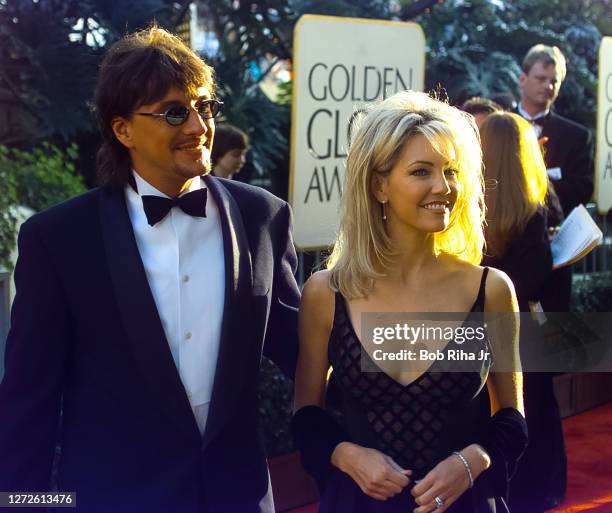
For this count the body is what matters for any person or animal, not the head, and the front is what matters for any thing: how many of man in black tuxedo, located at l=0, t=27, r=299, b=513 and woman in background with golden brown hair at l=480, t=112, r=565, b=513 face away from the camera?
1

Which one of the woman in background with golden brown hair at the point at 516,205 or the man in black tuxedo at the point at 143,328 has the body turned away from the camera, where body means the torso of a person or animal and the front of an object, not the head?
the woman in background with golden brown hair

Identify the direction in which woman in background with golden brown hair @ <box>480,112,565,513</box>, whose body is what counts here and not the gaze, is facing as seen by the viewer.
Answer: away from the camera

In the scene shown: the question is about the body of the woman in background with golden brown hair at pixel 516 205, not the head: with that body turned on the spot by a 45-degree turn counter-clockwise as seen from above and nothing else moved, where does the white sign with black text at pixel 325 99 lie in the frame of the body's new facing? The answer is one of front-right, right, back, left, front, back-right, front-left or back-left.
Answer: front

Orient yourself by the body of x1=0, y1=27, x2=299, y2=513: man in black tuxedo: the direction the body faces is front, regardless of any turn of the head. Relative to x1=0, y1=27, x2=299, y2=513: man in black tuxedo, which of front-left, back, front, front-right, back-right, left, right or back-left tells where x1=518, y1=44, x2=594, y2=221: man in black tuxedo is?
left

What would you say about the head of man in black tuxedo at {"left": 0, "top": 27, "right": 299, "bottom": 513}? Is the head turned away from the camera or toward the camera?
toward the camera

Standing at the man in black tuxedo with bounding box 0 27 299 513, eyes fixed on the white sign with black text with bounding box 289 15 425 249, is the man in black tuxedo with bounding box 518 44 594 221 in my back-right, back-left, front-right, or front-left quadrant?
front-right

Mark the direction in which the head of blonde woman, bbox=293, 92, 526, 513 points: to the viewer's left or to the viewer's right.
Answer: to the viewer's right

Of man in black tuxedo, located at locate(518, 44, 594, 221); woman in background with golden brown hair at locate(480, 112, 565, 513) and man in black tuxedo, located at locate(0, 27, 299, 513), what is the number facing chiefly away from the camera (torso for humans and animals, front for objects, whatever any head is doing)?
1

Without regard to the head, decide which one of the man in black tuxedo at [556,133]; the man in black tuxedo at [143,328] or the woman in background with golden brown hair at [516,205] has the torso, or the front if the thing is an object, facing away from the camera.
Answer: the woman in background with golden brown hair

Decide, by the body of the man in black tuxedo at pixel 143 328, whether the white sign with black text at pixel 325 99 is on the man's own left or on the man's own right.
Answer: on the man's own left

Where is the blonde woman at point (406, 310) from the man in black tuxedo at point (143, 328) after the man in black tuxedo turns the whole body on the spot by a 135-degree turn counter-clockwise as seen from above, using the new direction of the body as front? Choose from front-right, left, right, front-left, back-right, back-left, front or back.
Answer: right
